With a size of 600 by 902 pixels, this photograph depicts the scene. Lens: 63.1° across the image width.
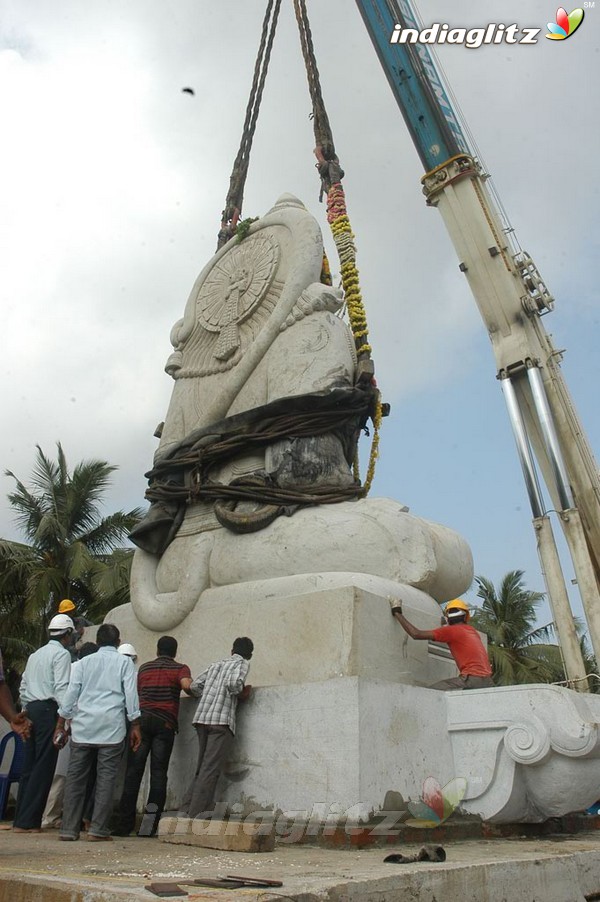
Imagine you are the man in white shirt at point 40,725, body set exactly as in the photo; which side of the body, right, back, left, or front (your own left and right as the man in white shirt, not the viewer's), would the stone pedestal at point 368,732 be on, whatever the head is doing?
front

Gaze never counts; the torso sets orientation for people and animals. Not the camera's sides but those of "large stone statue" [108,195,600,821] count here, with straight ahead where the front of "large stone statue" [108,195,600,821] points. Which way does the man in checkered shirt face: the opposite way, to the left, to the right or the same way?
the same way

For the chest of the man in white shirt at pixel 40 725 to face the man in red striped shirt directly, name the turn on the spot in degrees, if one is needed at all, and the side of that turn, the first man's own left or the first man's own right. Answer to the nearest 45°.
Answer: approximately 90° to the first man's own right

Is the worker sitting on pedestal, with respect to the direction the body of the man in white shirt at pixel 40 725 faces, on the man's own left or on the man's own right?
on the man's own right

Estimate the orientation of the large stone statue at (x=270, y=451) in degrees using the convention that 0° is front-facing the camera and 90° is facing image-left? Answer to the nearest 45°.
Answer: approximately 225°

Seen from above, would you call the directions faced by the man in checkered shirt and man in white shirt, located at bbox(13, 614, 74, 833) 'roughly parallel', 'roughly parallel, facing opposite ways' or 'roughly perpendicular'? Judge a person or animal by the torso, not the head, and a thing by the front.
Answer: roughly parallel

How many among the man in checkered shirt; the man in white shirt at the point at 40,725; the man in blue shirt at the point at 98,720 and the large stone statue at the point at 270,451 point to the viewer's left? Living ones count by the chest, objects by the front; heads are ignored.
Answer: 0

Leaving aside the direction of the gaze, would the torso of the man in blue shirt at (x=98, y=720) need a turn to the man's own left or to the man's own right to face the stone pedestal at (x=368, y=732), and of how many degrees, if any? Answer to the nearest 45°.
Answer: approximately 90° to the man's own right

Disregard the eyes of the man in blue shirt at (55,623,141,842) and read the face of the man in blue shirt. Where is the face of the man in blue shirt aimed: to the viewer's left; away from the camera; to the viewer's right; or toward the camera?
away from the camera

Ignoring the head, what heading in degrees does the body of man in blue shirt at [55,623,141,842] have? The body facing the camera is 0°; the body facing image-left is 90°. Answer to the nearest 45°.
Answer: approximately 180°

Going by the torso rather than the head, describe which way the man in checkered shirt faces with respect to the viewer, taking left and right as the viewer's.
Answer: facing away from the viewer and to the right of the viewer

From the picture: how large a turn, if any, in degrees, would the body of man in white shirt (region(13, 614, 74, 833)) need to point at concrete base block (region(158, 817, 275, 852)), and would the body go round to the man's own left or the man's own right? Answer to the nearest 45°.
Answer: approximately 90° to the man's own right

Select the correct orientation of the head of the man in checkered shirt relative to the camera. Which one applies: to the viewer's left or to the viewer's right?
to the viewer's right

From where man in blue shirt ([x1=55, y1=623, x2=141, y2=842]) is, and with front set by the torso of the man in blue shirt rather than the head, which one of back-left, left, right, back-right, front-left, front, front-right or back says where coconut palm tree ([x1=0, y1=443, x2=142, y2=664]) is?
front
